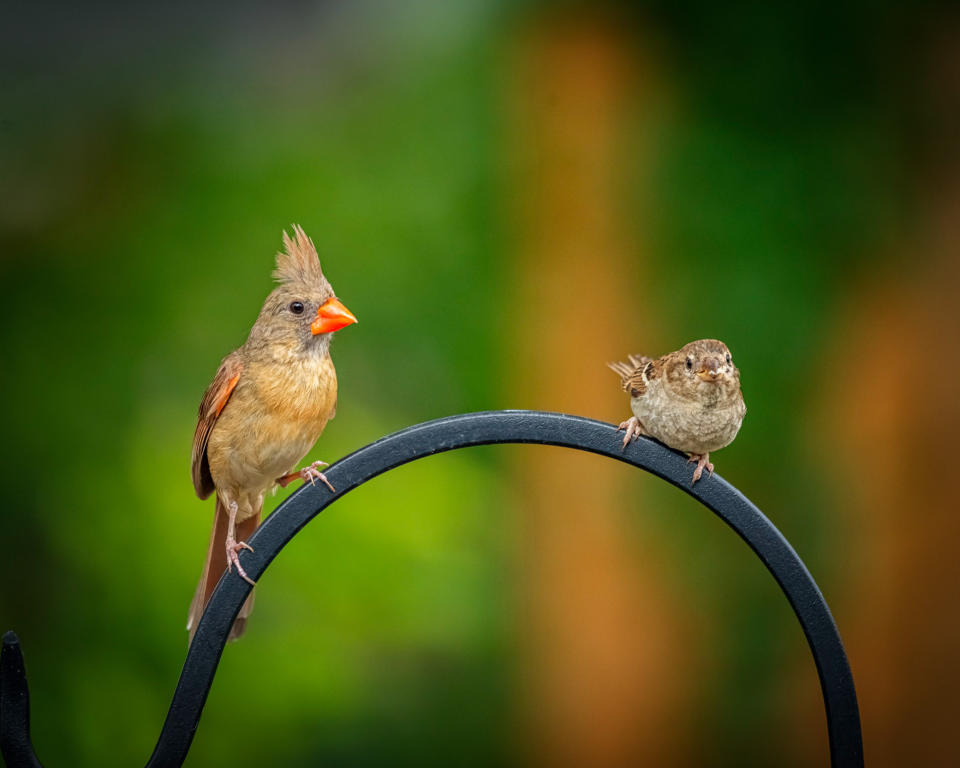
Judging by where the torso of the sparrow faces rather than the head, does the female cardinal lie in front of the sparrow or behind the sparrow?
behind

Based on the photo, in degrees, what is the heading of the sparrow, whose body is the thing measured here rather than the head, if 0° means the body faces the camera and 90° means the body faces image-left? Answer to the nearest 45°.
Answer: approximately 315°

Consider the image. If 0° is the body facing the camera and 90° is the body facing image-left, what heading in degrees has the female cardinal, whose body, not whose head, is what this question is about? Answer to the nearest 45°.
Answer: approximately 315°
